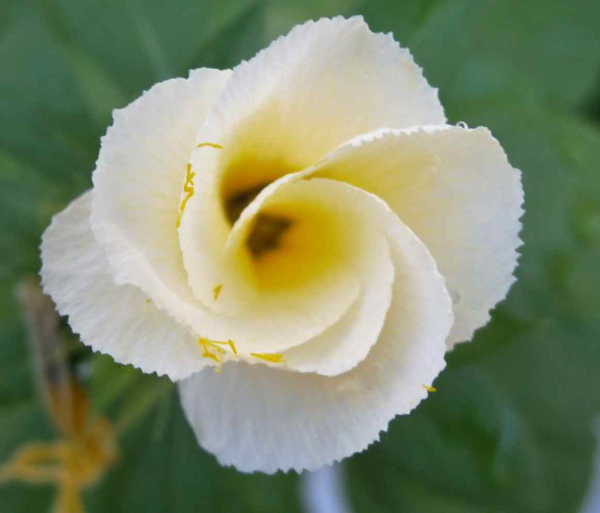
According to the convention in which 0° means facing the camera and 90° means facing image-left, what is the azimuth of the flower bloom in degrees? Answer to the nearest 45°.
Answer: approximately 0°
